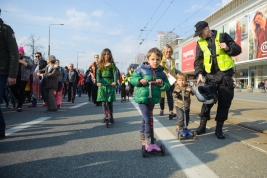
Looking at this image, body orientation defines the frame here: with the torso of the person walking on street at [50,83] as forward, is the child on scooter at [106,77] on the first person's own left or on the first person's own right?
on the first person's own left

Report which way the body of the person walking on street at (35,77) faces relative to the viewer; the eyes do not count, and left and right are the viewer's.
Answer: facing the viewer and to the left of the viewer

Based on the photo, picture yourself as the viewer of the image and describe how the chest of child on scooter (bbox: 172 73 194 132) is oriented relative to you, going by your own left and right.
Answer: facing the viewer

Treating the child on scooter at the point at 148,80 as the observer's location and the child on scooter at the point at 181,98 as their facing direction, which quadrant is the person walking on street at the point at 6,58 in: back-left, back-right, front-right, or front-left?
back-left

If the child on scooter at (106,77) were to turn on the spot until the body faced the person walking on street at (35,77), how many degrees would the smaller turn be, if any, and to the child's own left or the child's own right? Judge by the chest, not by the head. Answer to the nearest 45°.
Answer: approximately 135° to the child's own right

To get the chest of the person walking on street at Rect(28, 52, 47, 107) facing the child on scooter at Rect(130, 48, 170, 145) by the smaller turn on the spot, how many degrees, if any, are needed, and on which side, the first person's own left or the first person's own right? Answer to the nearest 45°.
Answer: approximately 45° to the first person's own left

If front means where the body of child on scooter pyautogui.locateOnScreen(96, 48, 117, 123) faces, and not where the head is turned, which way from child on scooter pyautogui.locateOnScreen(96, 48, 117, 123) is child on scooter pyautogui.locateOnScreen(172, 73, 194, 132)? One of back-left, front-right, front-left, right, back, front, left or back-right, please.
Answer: front-left

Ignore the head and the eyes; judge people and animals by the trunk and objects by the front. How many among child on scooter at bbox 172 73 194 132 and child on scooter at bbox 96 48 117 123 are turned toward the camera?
2

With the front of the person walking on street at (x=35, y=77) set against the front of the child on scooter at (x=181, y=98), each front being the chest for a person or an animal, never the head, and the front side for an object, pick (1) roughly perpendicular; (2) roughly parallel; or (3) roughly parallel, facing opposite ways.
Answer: roughly parallel

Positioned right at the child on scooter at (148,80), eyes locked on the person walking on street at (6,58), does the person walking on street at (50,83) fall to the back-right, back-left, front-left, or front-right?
front-right

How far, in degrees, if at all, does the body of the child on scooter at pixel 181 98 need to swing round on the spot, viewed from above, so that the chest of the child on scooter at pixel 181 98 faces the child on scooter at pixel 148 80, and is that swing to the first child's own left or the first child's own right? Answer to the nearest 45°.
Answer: approximately 45° to the first child's own right

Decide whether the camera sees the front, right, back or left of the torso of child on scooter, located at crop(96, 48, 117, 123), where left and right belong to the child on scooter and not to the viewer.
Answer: front

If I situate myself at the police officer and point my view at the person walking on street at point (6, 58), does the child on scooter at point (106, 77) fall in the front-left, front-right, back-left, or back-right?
front-right
